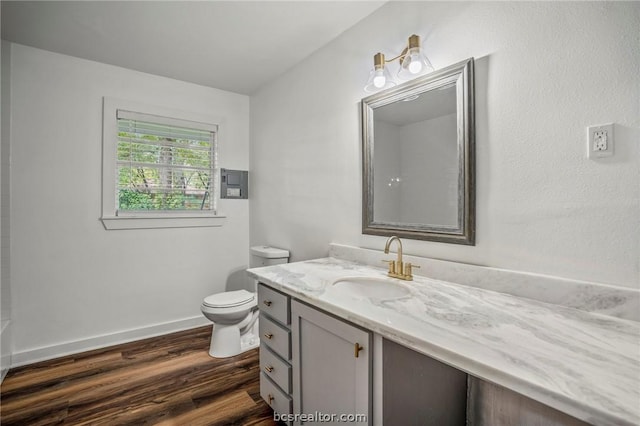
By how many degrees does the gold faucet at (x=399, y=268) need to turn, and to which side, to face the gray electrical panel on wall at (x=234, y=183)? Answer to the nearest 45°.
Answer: approximately 90° to its right

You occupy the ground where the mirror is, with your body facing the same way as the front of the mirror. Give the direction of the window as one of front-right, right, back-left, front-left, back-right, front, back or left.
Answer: front-right

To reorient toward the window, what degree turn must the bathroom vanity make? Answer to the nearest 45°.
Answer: approximately 45° to its right

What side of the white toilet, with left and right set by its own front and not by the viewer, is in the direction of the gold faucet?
left

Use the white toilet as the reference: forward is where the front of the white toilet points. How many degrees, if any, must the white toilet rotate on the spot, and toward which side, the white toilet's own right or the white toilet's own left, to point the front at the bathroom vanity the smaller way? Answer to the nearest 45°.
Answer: approximately 90° to the white toilet's own left

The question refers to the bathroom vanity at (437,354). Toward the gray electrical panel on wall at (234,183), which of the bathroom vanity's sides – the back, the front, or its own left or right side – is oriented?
right

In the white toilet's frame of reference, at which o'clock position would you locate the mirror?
The mirror is roughly at 9 o'clock from the white toilet.

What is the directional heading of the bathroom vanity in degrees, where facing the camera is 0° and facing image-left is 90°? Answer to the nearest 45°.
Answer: approximately 45°

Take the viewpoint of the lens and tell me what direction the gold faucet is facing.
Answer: facing the viewer and to the left of the viewer

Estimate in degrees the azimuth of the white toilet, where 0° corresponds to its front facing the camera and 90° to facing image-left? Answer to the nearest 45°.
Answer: approximately 45°
